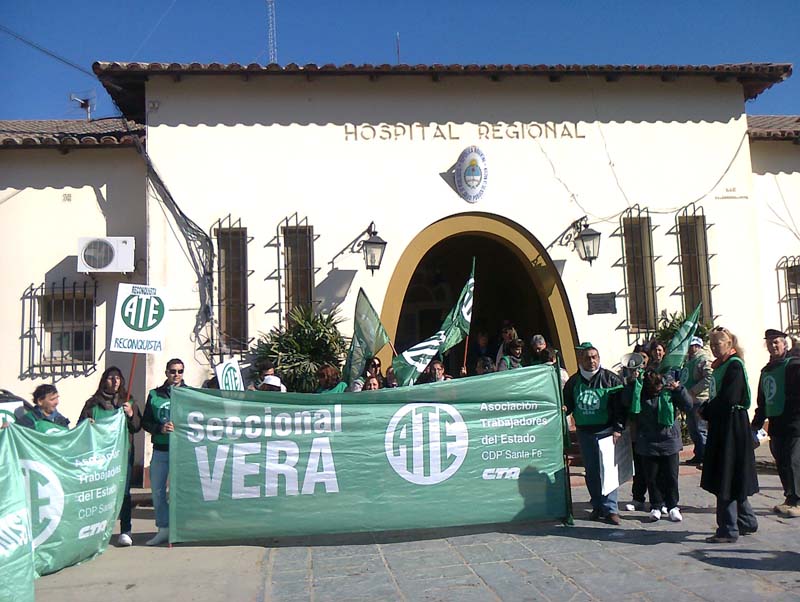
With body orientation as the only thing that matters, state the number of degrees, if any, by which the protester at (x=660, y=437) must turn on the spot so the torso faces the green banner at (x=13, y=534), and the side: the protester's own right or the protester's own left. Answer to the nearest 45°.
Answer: approximately 45° to the protester's own right

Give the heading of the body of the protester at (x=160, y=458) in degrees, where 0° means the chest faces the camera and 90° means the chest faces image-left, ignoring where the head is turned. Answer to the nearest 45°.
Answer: approximately 0°

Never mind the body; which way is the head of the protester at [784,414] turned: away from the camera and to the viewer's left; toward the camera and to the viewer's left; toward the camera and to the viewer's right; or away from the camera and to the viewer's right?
toward the camera and to the viewer's left

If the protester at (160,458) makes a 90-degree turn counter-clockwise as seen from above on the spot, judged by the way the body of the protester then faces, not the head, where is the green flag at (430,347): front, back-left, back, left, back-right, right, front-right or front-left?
front

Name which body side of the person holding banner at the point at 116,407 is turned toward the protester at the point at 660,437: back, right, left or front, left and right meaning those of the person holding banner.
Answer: left

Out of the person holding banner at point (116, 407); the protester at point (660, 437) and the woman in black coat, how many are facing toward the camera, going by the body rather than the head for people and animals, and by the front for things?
2

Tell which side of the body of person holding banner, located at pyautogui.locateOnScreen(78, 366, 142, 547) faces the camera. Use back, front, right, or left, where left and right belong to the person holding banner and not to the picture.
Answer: front

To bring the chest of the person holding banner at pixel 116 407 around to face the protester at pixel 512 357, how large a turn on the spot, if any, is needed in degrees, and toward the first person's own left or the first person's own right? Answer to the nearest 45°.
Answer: approximately 90° to the first person's own left

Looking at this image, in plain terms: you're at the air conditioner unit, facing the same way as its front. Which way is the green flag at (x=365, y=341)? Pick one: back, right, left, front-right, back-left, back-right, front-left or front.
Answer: front-left

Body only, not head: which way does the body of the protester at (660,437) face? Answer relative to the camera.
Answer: toward the camera

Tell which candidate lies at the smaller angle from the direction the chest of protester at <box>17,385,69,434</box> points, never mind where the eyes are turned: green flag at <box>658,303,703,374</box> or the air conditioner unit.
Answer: the green flag

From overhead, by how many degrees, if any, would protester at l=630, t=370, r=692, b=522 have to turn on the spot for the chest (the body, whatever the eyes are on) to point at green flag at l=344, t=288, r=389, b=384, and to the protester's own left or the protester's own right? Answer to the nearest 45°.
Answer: approximately 90° to the protester's own right

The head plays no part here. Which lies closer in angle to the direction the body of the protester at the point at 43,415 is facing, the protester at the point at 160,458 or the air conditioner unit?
the protester

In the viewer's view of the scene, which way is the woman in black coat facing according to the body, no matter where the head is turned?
to the viewer's left
